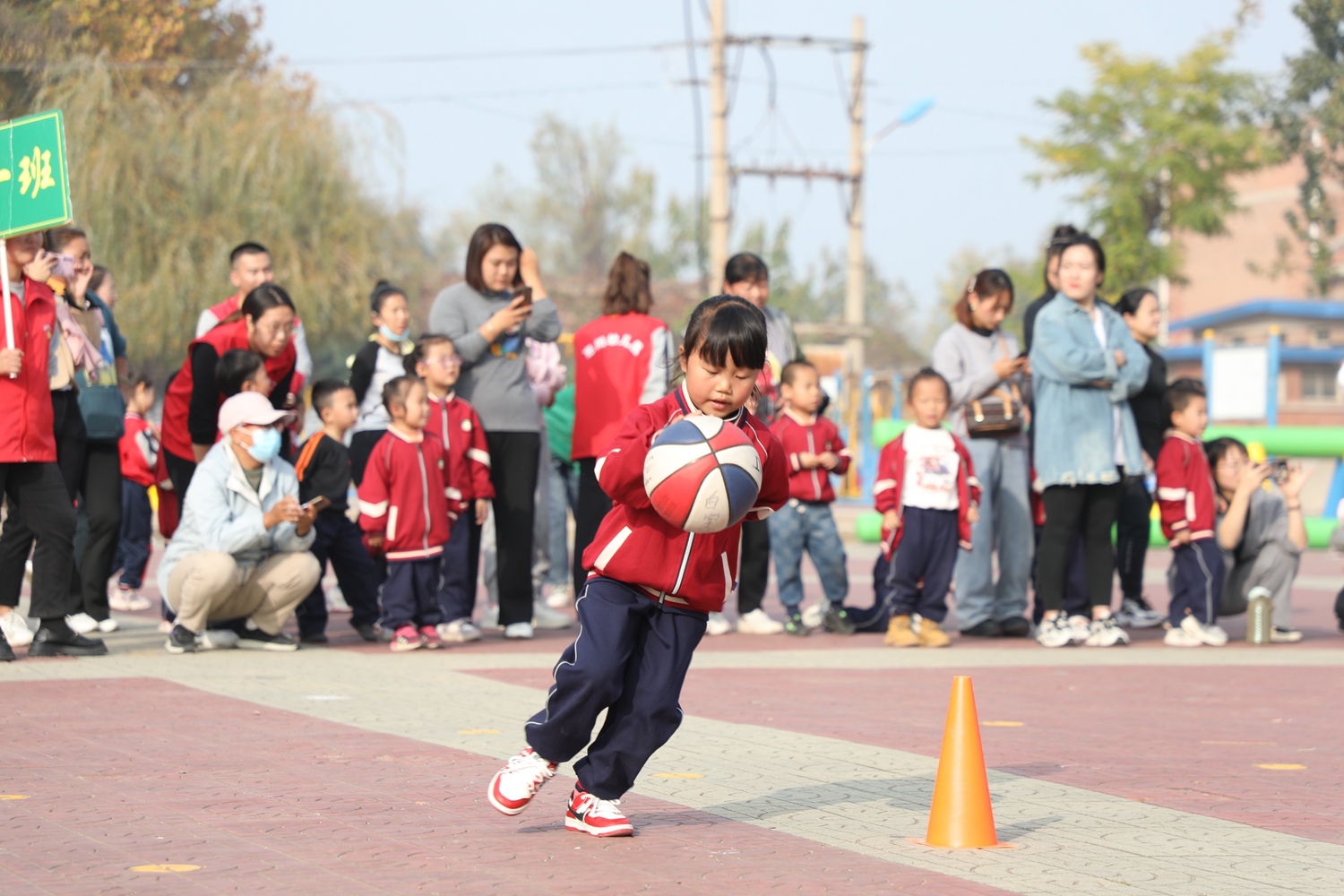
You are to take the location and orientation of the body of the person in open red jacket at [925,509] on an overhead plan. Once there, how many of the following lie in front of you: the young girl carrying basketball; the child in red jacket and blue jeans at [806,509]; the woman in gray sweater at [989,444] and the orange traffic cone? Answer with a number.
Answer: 2

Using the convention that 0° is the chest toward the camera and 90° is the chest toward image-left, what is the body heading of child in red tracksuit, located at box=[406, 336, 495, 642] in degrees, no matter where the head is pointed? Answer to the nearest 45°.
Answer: approximately 0°

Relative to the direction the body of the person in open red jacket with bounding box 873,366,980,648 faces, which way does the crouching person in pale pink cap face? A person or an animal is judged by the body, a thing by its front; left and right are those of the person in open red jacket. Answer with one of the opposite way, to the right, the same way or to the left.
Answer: to the left

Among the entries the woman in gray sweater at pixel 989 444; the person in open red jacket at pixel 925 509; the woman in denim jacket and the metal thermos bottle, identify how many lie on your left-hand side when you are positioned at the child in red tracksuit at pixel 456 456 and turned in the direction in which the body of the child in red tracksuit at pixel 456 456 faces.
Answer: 4

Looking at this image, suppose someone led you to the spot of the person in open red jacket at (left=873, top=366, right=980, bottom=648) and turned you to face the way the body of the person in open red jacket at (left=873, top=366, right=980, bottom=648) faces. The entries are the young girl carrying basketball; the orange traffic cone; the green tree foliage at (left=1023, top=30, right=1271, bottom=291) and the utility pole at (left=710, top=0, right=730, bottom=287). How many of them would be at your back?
2

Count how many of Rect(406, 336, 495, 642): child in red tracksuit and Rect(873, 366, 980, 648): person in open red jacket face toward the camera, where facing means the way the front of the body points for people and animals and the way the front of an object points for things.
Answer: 2

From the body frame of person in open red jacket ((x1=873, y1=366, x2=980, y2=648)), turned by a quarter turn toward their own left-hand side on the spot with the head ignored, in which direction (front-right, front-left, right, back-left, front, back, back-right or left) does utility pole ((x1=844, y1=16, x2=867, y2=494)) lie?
left

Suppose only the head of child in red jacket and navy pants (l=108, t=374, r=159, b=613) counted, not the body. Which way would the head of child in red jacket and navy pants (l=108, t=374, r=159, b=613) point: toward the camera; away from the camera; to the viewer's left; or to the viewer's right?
to the viewer's right
